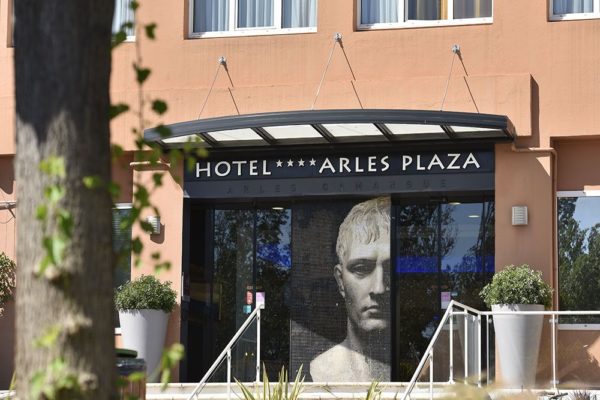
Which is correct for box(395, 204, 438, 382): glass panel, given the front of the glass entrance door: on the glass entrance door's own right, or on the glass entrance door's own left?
on the glass entrance door's own left

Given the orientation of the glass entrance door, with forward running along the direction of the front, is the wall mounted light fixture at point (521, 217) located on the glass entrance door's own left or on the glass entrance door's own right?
on the glass entrance door's own left

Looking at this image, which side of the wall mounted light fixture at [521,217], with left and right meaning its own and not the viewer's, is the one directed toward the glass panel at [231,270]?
right

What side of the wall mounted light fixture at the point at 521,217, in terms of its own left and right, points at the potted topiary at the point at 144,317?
right

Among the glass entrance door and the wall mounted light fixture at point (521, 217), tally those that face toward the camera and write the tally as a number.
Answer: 2

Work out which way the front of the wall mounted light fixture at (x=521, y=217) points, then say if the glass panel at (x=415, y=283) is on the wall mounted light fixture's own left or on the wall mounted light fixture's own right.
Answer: on the wall mounted light fixture's own right

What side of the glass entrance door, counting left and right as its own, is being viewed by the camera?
front

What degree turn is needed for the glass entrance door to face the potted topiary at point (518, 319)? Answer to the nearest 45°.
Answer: approximately 45° to its left

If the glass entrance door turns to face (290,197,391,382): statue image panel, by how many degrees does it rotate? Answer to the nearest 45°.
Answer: approximately 45° to its left

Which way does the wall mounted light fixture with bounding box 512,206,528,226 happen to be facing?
toward the camera
